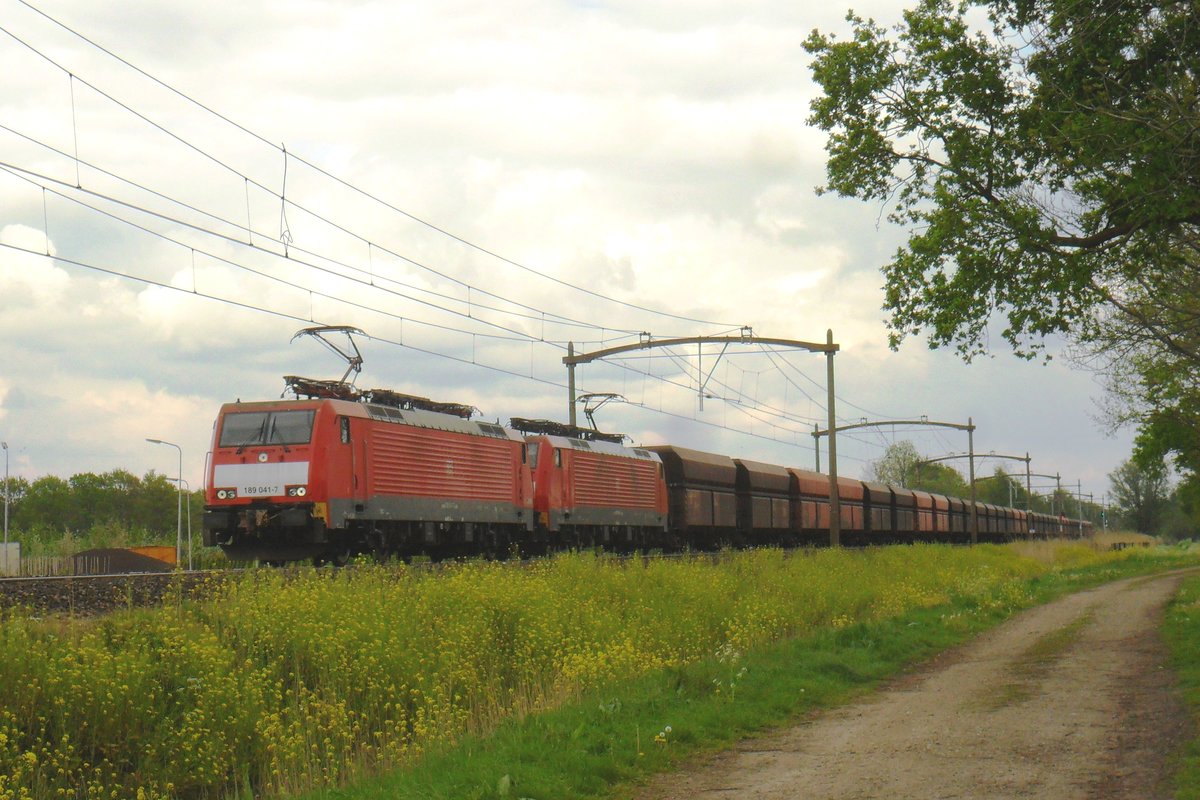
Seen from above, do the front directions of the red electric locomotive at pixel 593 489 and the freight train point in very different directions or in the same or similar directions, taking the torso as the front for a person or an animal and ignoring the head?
same or similar directions
